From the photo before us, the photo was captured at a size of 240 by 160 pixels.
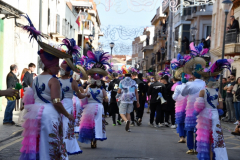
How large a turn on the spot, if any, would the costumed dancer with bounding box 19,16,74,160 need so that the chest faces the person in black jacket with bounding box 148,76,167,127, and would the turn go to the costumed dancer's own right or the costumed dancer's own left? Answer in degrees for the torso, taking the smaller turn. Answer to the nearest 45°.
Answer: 0° — they already face them

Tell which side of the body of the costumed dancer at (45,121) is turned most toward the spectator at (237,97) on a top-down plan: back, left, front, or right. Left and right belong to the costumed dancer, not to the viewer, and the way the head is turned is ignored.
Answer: front

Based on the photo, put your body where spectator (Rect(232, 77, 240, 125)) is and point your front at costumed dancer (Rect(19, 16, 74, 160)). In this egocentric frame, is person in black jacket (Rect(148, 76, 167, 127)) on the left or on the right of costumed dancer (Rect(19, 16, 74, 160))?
right

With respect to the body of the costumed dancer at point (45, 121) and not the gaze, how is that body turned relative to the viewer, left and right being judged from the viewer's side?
facing away from the viewer and to the right of the viewer
